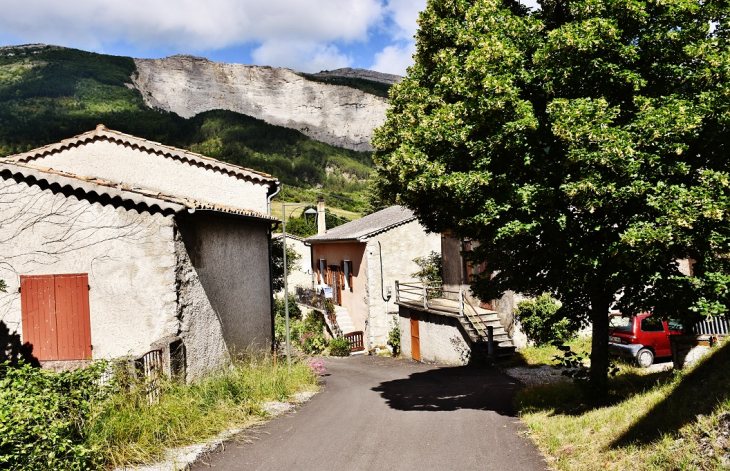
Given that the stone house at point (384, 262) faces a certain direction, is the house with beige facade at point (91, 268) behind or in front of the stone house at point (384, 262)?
in front

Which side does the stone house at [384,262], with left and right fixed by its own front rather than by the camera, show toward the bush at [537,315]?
left

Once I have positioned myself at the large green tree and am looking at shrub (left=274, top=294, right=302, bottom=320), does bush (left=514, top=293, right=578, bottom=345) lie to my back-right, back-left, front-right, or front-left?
front-right

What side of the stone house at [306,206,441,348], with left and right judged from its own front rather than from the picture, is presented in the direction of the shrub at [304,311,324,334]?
front

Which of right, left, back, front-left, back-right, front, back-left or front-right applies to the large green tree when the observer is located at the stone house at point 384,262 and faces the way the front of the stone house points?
front-left

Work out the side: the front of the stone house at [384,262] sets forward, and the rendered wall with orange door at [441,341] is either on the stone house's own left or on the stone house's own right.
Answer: on the stone house's own left

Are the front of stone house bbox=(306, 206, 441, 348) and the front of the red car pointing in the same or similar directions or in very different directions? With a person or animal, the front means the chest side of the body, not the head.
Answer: very different directions

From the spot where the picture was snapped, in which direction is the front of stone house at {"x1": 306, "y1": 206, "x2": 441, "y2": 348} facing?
facing the viewer and to the left of the viewer
